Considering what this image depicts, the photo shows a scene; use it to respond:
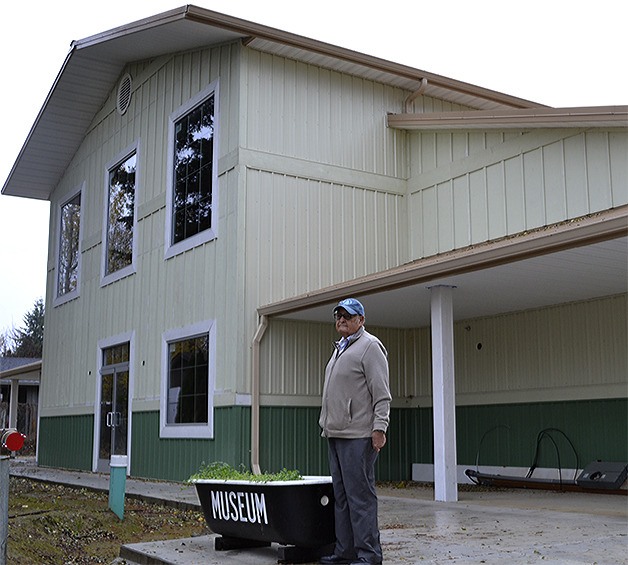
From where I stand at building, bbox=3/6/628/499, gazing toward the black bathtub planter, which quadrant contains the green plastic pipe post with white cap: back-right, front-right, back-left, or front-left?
front-right

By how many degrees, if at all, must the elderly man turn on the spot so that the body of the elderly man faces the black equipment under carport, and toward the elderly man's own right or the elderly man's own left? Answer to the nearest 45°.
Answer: approximately 180°

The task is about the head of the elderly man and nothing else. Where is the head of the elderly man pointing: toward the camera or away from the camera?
toward the camera

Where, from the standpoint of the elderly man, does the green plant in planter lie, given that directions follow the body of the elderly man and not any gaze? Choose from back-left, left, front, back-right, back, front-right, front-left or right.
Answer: right

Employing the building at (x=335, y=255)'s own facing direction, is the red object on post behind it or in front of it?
in front

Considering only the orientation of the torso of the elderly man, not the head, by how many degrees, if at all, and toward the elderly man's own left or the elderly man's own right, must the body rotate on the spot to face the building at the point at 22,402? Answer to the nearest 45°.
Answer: approximately 90° to the elderly man's own right

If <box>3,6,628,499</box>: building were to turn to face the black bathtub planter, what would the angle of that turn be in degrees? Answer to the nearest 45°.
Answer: approximately 45° to its left

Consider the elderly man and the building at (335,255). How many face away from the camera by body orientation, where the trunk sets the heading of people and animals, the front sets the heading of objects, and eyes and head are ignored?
0

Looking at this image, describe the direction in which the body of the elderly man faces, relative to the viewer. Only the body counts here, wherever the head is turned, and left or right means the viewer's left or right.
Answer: facing the viewer and to the left of the viewer

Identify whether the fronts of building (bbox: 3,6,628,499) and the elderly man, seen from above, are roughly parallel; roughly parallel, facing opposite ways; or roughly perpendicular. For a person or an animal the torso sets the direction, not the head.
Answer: roughly parallel

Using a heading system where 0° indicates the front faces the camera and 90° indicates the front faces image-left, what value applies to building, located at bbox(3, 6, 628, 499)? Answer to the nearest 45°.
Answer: approximately 45°

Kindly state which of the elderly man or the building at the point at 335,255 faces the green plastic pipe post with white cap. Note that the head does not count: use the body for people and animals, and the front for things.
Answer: the building

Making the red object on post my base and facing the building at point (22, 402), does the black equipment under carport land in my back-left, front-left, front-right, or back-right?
front-right
